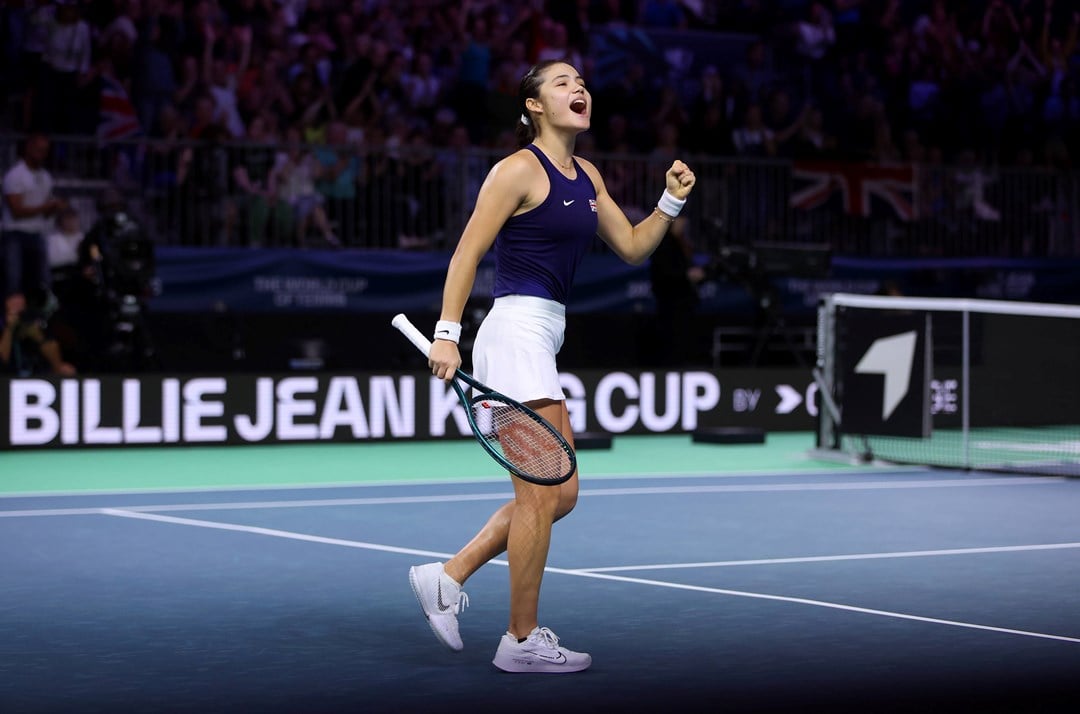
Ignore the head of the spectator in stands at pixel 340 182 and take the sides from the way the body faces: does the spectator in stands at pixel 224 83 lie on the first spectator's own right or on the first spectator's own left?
on the first spectator's own right

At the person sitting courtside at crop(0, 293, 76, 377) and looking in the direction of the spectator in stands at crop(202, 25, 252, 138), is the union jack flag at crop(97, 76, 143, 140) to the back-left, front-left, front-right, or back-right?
front-left

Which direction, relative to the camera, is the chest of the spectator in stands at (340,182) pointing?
toward the camera

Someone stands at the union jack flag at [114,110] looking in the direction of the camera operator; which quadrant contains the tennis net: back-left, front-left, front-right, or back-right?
front-left

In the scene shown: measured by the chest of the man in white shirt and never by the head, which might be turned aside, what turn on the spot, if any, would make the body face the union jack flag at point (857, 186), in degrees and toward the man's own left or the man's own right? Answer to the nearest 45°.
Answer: approximately 45° to the man's own left

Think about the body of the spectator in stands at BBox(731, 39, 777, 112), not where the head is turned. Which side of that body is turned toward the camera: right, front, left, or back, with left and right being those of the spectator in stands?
front

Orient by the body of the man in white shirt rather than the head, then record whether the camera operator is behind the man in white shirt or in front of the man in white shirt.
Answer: in front

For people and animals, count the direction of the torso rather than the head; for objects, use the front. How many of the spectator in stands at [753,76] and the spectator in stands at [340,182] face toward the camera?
2

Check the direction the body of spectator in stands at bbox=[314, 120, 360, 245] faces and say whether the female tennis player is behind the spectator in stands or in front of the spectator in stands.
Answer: in front

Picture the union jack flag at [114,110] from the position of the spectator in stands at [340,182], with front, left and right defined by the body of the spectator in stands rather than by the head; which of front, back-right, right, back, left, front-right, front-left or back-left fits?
right

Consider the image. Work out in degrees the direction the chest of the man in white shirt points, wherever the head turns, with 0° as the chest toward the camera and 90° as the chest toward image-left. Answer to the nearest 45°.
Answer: approximately 315°

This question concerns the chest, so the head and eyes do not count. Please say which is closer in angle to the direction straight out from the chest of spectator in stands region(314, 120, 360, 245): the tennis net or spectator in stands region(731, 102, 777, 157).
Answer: the tennis net

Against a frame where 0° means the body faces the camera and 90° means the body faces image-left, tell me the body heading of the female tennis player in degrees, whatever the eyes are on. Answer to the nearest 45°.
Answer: approximately 315°

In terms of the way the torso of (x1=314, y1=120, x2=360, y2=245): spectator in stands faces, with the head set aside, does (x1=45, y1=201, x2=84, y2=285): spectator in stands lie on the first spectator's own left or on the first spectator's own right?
on the first spectator's own right

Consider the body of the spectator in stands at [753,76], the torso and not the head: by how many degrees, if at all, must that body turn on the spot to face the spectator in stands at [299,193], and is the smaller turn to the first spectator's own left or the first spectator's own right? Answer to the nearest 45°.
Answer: approximately 45° to the first spectator's own right
